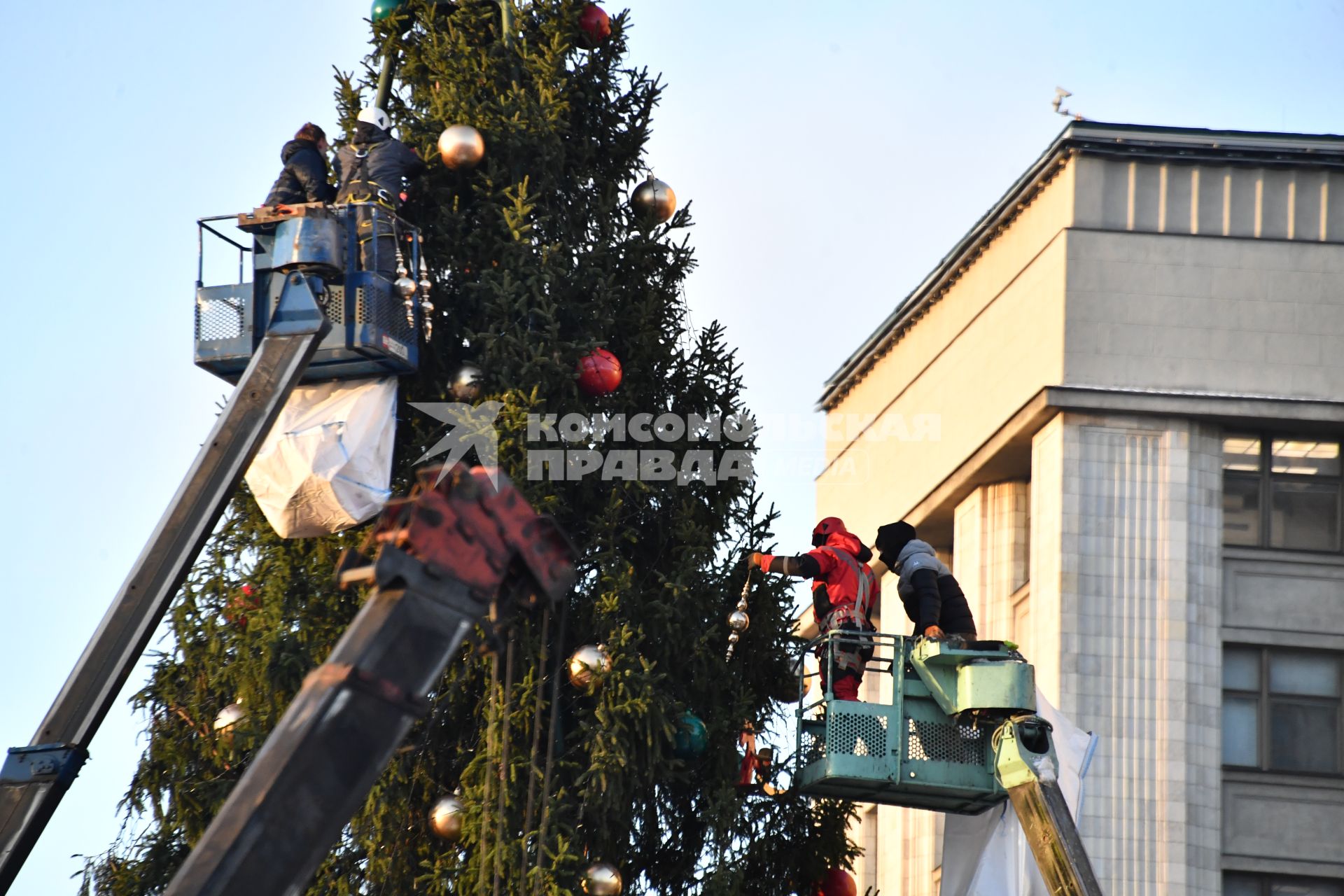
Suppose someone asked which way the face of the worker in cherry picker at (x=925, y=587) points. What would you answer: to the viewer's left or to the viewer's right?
to the viewer's left

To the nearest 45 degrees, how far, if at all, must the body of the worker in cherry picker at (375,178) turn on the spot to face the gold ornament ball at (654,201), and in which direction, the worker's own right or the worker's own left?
approximately 45° to the worker's own right

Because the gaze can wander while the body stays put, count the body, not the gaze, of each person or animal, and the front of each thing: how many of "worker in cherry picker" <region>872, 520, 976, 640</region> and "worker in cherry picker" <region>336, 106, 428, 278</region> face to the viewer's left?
1

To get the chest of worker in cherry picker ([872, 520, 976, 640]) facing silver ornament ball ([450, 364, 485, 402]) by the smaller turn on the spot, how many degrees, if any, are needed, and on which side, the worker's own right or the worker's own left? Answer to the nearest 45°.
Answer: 0° — they already face it

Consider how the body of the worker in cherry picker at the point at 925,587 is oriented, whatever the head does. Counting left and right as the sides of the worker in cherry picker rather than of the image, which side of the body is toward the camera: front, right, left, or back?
left

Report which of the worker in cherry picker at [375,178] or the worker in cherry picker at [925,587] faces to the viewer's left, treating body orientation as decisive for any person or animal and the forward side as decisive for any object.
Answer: the worker in cherry picker at [925,587]

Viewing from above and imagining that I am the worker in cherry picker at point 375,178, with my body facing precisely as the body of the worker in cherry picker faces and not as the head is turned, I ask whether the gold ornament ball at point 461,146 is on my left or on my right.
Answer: on my right

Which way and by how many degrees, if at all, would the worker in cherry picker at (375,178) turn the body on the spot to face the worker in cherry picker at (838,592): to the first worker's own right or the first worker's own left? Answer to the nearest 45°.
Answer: approximately 45° to the first worker's own right

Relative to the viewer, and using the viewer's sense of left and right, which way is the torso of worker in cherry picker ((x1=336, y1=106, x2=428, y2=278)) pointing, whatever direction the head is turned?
facing away from the viewer and to the right of the viewer
